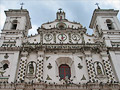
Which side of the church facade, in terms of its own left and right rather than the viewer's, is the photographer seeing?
front
